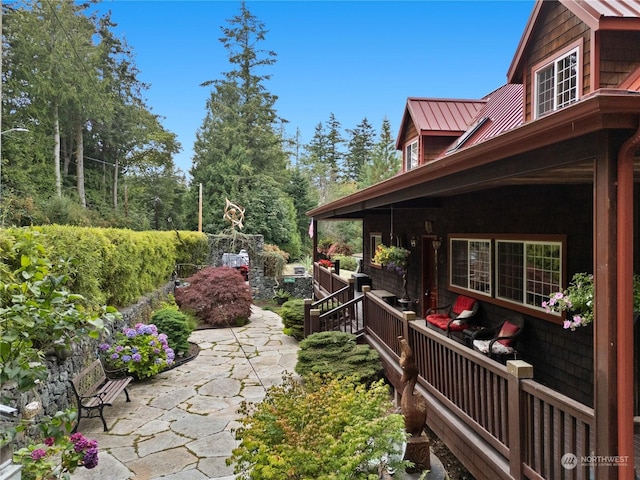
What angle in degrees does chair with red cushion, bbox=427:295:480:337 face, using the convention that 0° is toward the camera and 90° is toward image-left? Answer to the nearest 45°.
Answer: approximately 45°

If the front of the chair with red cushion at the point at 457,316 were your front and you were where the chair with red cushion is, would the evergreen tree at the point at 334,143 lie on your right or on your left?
on your right

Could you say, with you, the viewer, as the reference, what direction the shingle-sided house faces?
facing the viewer and to the left of the viewer

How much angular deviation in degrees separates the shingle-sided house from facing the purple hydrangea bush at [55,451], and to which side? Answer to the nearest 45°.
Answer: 0° — it already faces it

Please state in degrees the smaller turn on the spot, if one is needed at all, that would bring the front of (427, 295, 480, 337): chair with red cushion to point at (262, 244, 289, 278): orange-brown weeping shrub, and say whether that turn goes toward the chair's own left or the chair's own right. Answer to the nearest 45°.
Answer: approximately 90° to the chair's own right

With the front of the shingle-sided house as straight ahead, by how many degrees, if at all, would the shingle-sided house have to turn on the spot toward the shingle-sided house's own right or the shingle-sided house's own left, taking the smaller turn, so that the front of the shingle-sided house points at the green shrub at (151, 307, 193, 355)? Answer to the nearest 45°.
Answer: approximately 45° to the shingle-sided house's own right

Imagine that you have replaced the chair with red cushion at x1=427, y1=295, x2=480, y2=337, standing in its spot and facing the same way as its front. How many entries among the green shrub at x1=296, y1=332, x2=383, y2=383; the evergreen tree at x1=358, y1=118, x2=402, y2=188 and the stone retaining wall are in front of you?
2

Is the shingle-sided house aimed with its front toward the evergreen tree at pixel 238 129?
no

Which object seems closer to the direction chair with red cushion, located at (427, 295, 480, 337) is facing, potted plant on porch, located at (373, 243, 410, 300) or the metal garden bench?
the metal garden bench

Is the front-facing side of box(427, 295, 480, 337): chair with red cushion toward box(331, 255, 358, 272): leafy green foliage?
no

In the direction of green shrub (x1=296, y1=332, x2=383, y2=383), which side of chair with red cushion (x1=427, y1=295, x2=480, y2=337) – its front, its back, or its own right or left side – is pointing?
front

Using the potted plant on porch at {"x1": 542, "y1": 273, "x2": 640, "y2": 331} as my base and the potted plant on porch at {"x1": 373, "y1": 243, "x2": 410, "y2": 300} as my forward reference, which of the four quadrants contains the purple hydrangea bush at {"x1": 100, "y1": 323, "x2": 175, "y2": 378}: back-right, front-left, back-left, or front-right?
front-left

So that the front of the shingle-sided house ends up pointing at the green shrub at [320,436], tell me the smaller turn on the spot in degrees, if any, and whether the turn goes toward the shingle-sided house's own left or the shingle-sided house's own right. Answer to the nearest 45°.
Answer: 0° — it already faces it

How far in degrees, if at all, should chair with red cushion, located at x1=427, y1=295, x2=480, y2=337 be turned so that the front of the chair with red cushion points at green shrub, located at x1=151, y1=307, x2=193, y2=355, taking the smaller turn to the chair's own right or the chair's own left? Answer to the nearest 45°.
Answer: approximately 45° to the chair's own right

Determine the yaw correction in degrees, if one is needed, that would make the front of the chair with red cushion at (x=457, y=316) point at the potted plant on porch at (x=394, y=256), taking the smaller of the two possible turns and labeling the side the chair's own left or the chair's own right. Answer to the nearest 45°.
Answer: approximately 90° to the chair's own right
